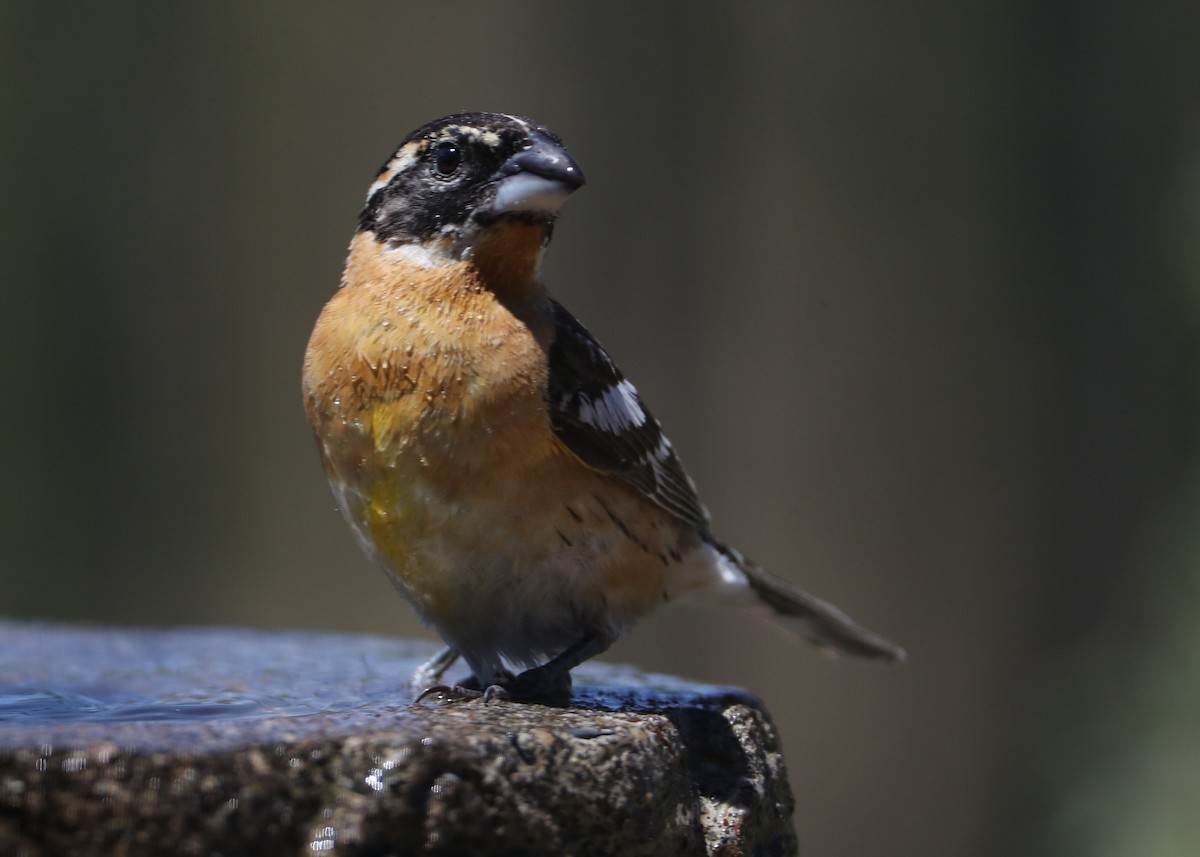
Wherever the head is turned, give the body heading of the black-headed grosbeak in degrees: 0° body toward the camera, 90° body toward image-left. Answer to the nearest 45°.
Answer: approximately 45°
